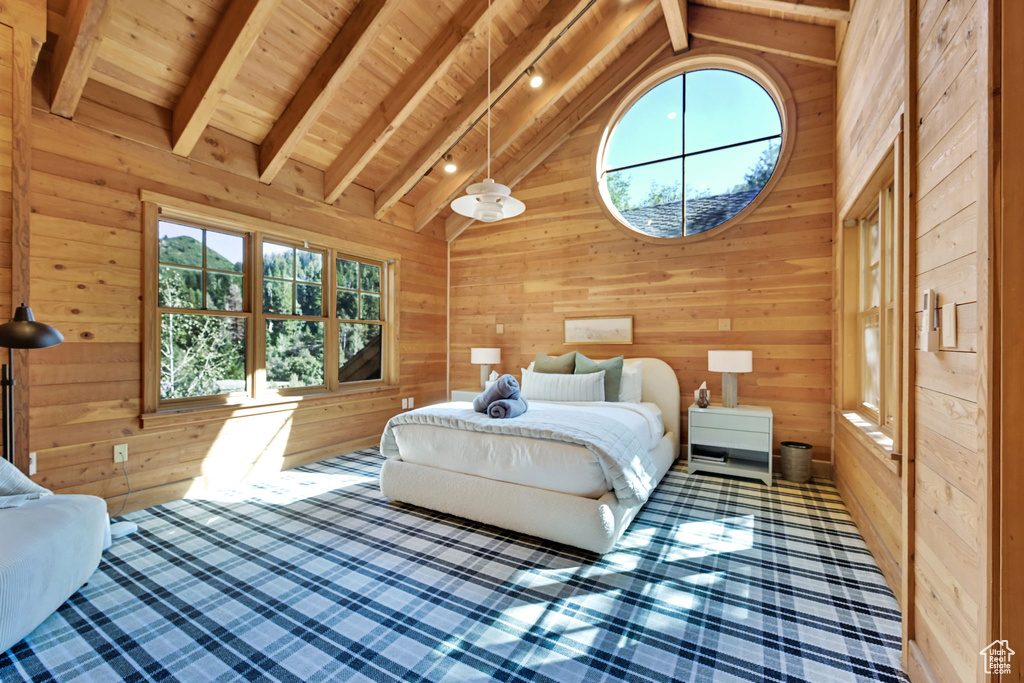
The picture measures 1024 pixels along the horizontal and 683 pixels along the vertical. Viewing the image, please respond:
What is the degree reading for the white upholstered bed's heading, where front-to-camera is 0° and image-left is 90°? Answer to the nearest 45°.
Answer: approximately 45°

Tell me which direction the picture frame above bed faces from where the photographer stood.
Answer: facing the viewer

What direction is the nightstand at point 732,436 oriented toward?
toward the camera

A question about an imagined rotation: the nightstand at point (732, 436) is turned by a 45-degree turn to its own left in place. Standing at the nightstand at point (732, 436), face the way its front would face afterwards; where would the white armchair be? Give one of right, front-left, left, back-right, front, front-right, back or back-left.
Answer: right

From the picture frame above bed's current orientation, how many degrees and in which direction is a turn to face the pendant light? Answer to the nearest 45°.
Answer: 0° — it already faces it

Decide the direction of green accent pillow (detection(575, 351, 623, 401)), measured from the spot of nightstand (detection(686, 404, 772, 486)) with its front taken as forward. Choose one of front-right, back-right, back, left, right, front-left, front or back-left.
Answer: right

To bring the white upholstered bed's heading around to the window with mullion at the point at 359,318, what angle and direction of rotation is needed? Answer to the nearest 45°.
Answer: approximately 90° to its right

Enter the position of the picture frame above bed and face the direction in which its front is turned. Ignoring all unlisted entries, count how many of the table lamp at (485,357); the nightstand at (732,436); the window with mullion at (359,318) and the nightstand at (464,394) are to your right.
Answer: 3

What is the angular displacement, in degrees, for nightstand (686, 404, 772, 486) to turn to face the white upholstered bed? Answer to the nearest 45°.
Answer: approximately 45° to its right

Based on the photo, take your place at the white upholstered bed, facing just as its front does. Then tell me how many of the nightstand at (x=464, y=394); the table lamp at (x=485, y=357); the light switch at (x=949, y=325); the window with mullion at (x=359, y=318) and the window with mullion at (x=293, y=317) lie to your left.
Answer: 1

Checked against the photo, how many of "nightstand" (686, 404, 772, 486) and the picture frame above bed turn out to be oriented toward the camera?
2

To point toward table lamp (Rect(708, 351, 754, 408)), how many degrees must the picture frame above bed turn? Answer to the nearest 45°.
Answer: approximately 45° to its left

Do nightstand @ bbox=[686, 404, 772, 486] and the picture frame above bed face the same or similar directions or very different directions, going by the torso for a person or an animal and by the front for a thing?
same or similar directions
